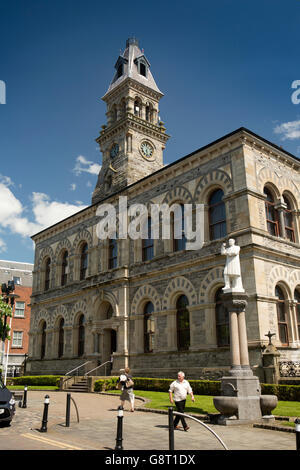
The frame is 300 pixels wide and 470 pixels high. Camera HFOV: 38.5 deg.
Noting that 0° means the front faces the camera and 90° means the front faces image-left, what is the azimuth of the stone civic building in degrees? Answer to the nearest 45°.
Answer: approximately 45°

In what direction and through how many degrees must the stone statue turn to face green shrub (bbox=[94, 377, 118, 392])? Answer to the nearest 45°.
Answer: approximately 90° to its right

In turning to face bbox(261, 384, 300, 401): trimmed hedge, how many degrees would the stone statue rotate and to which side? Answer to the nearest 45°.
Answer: approximately 180°

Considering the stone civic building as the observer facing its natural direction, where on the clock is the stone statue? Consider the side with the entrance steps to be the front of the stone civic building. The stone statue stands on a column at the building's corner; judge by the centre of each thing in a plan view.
The stone statue is roughly at 10 o'clock from the stone civic building.

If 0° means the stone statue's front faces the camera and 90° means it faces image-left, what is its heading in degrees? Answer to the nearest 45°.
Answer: approximately 45°
